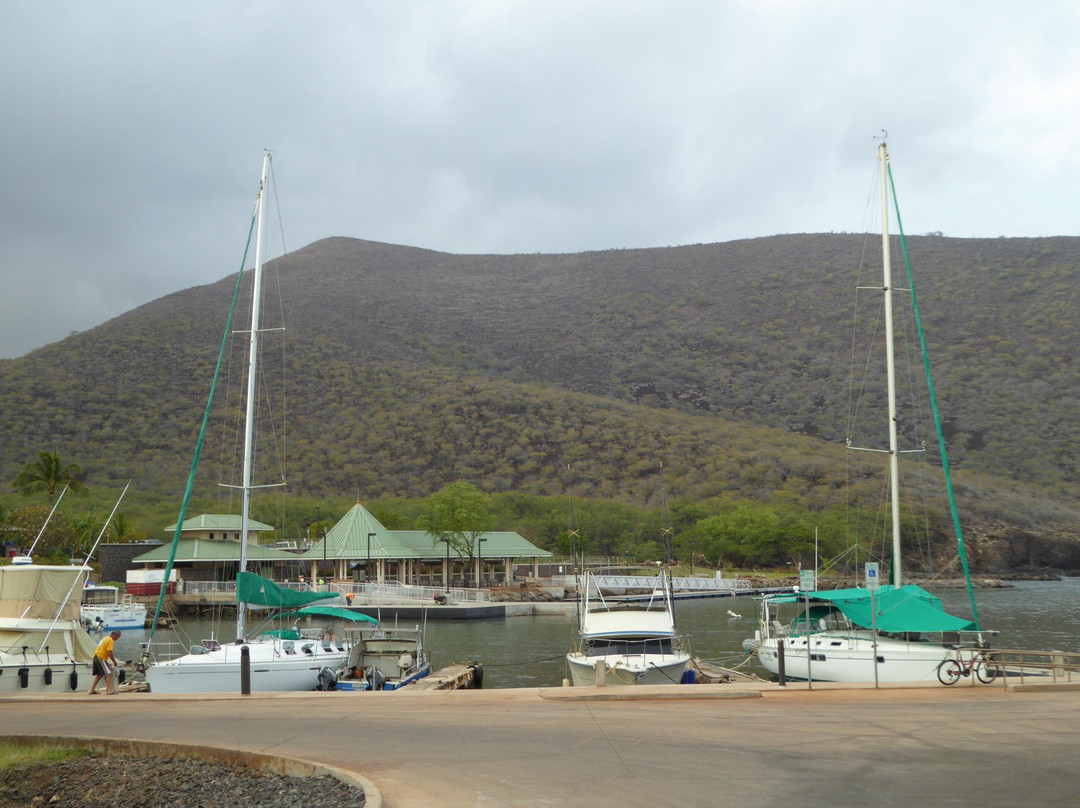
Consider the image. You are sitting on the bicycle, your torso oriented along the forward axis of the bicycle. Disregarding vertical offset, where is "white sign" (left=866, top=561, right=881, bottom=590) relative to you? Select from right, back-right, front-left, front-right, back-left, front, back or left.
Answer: back-right

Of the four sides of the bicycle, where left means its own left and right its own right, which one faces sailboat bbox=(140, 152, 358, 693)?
back

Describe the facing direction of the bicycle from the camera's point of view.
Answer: facing to the right of the viewer

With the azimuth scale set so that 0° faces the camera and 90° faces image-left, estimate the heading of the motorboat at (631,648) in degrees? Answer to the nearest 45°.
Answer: approximately 0°
